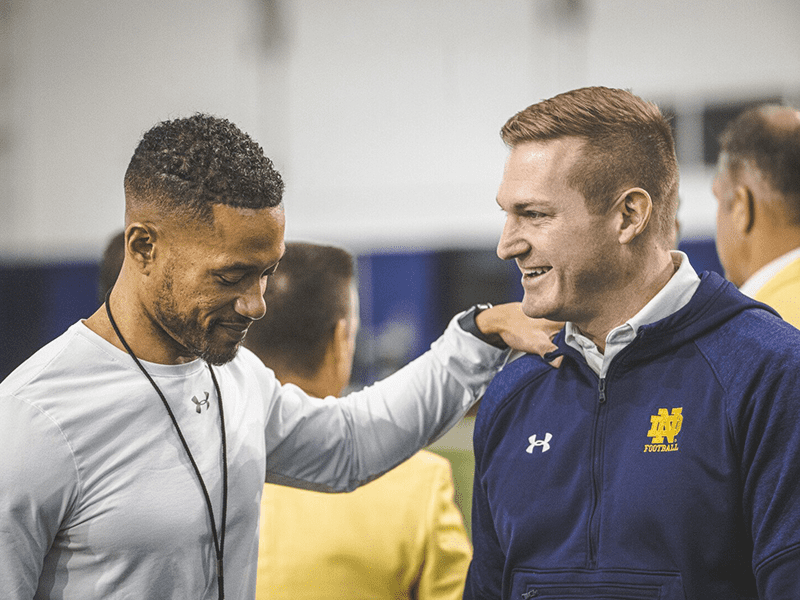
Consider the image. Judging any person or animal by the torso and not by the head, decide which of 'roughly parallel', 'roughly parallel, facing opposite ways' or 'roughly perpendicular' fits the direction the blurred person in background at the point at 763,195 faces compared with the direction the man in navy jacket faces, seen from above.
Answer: roughly perpendicular

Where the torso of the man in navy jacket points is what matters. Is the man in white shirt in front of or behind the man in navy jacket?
in front

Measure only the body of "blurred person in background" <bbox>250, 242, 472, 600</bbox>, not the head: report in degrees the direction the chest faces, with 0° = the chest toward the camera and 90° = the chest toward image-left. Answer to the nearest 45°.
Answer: approximately 225°

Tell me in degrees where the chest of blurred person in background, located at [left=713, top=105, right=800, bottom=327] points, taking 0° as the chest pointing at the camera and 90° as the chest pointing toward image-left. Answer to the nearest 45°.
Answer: approximately 135°

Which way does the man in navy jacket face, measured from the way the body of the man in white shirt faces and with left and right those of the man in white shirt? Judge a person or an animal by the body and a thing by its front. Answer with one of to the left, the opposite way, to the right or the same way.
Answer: to the right

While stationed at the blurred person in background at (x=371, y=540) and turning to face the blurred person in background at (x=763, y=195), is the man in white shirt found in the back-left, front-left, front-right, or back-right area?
back-right

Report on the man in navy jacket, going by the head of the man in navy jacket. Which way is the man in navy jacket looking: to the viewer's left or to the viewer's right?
to the viewer's left
